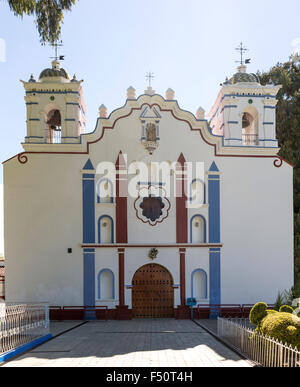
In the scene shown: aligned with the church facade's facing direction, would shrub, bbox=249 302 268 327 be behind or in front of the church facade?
in front

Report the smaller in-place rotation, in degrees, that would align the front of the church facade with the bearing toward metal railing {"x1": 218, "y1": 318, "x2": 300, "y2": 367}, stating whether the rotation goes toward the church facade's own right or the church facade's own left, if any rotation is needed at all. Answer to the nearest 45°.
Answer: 0° — it already faces it

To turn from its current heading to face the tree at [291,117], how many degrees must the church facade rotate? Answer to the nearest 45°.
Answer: approximately 135° to its left

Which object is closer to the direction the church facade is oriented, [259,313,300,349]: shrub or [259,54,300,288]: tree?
the shrub

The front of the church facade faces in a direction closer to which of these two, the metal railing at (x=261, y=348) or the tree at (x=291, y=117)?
the metal railing

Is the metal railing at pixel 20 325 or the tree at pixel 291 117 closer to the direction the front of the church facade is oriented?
the metal railing

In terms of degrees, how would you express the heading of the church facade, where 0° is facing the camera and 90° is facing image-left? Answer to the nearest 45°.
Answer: approximately 0°

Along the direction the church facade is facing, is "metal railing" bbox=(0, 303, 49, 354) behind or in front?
in front
